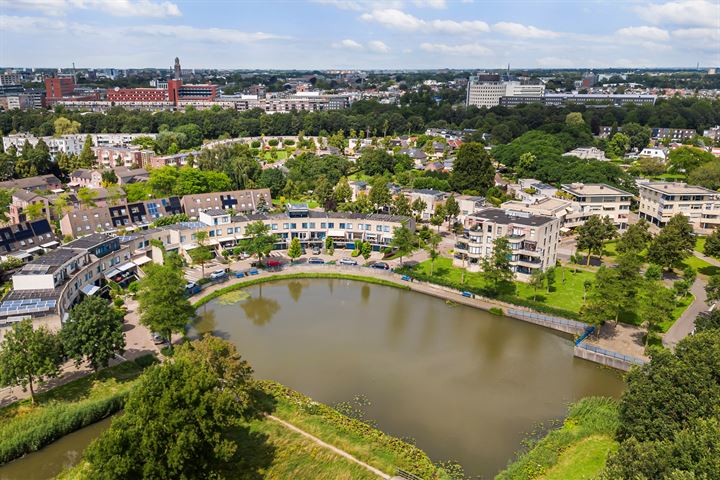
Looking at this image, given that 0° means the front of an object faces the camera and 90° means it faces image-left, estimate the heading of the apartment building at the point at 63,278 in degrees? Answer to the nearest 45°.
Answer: approximately 315°

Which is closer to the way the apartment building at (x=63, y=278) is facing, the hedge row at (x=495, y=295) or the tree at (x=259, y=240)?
the hedge row
